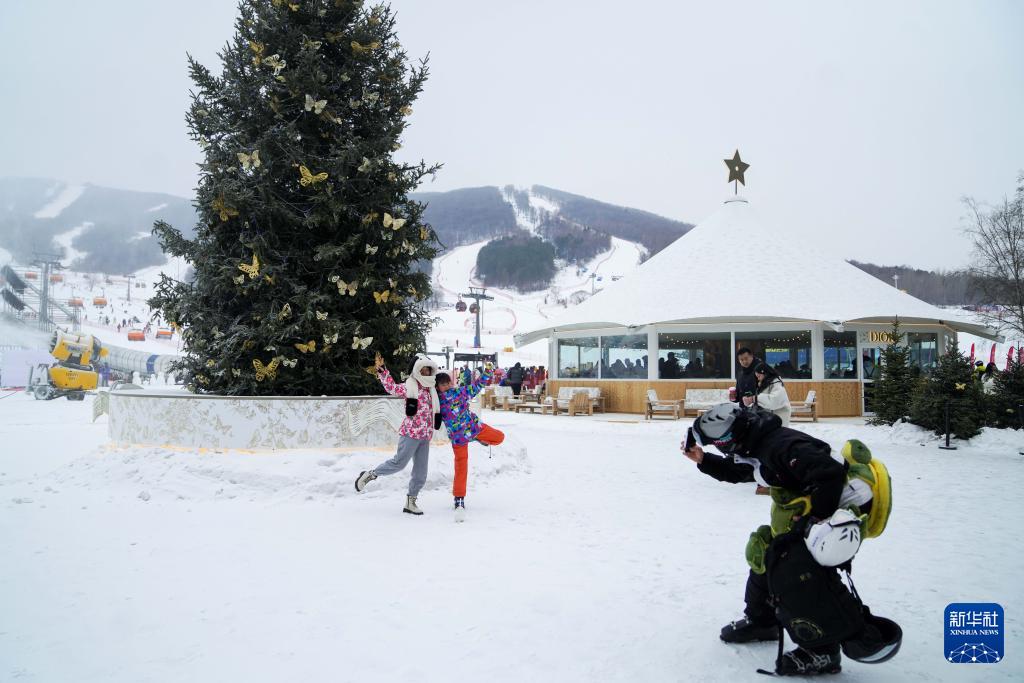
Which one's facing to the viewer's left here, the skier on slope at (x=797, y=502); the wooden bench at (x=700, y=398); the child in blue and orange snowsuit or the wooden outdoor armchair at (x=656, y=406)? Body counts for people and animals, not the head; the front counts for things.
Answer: the skier on slope

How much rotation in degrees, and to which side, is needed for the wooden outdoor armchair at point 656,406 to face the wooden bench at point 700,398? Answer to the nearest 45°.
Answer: approximately 45° to its left

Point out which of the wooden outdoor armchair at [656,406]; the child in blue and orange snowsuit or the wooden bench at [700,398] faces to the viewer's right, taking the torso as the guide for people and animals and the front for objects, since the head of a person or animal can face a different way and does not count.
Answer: the wooden outdoor armchair at [656,406]

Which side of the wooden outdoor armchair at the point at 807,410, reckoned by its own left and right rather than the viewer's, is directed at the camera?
left

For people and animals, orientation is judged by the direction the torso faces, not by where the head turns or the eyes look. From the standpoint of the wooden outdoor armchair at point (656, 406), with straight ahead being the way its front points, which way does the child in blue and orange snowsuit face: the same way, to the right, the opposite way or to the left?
to the right

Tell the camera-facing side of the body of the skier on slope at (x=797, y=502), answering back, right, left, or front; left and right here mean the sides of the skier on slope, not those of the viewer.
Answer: left

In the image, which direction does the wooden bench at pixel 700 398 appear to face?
toward the camera

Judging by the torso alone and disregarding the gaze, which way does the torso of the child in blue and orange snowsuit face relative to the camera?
toward the camera

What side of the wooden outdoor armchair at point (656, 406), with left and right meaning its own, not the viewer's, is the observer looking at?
right

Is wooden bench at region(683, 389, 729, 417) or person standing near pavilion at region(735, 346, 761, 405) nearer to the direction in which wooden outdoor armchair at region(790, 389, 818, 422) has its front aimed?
the wooden bench
